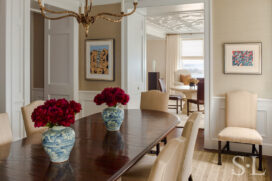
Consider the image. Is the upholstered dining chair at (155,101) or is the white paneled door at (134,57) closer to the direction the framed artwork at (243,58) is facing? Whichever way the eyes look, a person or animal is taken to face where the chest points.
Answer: the upholstered dining chair

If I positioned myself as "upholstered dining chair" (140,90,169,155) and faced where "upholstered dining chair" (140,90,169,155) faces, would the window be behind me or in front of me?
behind

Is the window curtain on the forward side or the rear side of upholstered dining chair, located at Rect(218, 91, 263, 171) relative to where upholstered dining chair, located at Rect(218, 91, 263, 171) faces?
on the rear side

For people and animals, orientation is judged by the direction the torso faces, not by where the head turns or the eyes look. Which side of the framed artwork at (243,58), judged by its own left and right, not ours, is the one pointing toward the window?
back

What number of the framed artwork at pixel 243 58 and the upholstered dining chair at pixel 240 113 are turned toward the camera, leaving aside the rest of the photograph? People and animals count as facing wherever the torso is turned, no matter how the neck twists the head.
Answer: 2

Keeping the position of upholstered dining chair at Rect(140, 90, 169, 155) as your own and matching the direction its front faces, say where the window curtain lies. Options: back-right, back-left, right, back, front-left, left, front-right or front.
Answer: back
